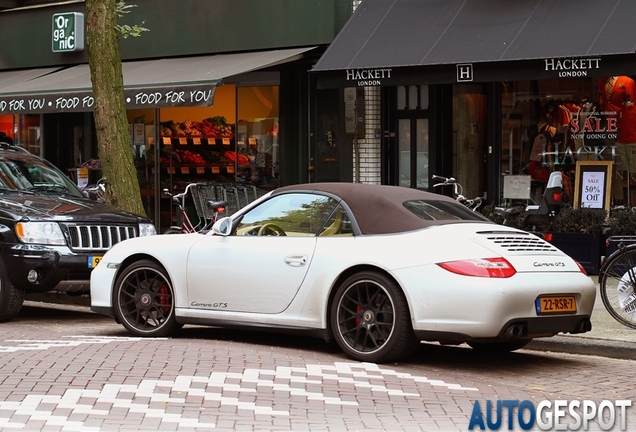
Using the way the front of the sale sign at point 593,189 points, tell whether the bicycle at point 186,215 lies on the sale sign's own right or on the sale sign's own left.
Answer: on the sale sign's own right

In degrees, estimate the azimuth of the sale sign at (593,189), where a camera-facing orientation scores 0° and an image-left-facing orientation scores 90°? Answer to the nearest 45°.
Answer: approximately 0°

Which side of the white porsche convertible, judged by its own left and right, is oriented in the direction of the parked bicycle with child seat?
right

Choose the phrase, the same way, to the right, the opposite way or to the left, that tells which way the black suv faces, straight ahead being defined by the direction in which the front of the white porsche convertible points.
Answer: the opposite way

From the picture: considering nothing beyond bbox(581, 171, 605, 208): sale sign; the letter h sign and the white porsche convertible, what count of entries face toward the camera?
2

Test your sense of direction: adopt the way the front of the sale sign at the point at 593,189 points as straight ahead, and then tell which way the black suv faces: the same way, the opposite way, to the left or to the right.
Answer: to the left

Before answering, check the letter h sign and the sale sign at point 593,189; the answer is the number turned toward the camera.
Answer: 2

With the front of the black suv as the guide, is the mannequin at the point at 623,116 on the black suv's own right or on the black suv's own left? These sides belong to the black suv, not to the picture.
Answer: on the black suv's own left
